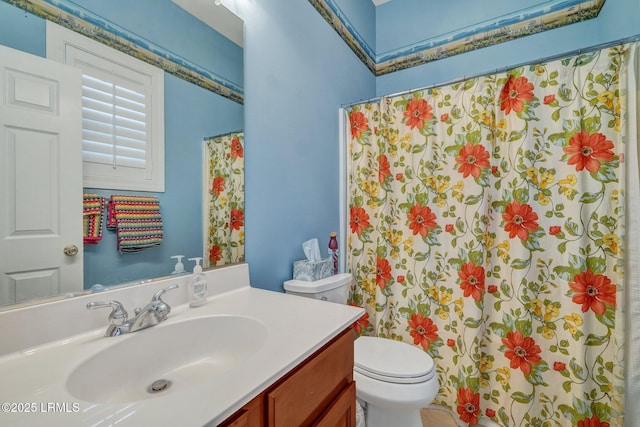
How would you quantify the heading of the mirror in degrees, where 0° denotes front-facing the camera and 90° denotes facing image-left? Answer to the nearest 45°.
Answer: approximately 315°

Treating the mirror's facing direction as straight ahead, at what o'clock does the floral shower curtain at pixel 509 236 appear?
The floral shower curtain is roughly at 11 o'clock from the mirror.
